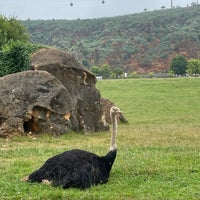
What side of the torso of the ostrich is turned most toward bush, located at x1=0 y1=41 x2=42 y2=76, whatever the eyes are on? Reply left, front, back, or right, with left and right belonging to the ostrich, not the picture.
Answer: left

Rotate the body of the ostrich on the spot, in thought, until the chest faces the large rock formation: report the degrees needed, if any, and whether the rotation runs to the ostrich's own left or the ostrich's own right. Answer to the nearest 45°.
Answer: approximately 90° to the ostrich's own left

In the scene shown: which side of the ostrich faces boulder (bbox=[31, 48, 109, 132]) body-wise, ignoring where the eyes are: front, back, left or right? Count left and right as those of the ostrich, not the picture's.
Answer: left

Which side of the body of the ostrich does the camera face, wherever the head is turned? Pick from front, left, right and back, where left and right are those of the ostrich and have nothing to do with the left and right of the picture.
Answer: right

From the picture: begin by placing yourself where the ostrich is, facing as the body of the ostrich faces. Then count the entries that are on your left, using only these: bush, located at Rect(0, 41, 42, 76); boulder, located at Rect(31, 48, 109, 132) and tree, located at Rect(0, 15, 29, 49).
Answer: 3

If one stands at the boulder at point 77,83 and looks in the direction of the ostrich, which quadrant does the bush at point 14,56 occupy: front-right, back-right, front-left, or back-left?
back-right

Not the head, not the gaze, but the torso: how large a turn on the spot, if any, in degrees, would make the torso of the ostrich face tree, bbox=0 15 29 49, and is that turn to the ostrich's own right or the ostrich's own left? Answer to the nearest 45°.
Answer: approximately 90° to the ostrich's own left
